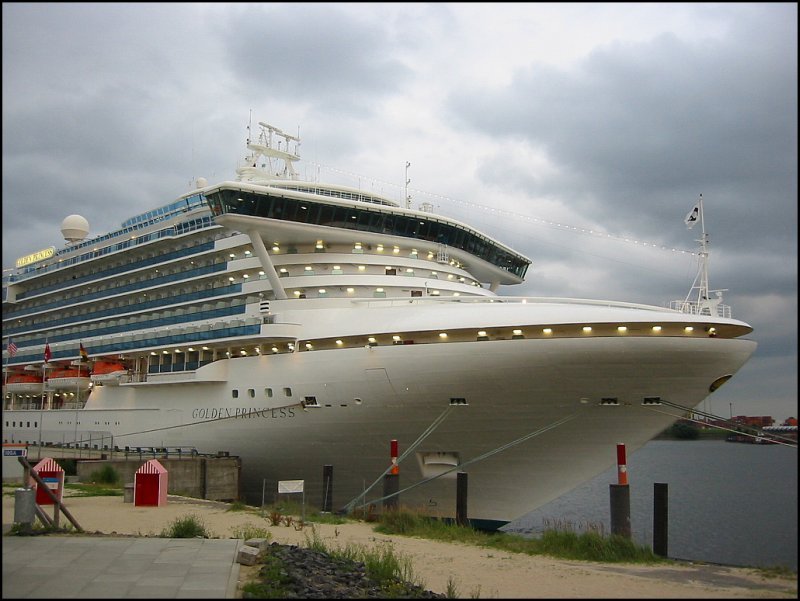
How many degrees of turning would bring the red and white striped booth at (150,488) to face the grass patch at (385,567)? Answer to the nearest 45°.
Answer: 0° — it already faces it

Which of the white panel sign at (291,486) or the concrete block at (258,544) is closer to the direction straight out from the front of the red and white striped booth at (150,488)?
the concrete block

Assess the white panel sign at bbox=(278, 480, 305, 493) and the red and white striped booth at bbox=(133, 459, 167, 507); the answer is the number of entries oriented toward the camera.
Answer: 2

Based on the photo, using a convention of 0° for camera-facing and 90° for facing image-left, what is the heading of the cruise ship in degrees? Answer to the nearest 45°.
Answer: approximately 315°

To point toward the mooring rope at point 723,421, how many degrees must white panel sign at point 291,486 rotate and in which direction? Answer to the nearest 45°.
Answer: approximately 90° to its left

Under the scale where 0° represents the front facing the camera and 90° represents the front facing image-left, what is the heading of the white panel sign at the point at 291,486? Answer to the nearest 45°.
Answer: approximately 0°

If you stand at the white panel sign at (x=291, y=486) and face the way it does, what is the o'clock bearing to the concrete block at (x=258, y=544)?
The concrete block is roughly at 12 o'clock from the white panel sign.

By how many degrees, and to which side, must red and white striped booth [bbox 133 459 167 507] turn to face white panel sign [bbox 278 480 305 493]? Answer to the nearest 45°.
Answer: approximately 45° to its left
